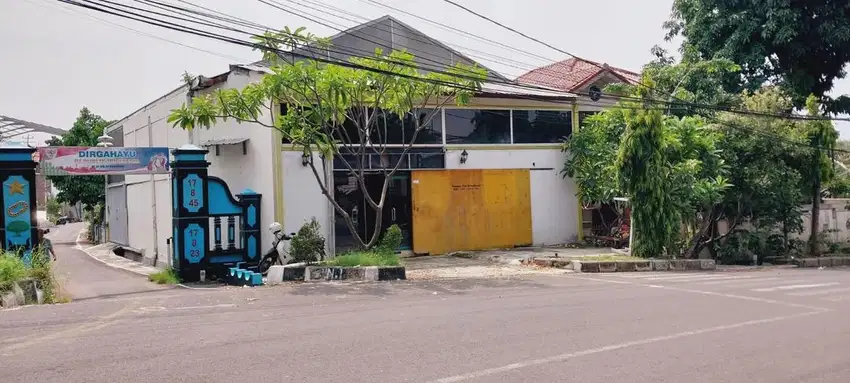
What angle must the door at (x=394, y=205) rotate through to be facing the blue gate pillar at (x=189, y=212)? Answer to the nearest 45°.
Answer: approximately 45° to its right

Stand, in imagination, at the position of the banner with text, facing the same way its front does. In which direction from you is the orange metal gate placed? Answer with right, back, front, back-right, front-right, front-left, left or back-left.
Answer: left

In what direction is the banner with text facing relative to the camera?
toward the camera

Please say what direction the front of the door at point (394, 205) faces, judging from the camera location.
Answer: facing the viewer

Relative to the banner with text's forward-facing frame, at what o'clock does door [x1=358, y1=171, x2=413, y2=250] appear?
The door is roughly at 9 o'clock from the banner with text.

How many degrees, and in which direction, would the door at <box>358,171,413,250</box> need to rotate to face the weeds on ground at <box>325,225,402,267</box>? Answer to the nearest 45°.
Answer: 0° — it already faces it

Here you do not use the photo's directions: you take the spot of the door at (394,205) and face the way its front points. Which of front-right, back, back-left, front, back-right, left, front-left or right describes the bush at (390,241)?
front

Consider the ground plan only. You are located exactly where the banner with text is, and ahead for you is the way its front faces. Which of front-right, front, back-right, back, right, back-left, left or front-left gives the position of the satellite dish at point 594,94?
left

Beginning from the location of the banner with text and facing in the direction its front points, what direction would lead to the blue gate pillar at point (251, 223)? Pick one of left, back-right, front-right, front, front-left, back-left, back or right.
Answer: left

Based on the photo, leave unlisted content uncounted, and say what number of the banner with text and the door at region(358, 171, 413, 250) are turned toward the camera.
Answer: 2

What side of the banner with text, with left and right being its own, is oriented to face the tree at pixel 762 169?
left

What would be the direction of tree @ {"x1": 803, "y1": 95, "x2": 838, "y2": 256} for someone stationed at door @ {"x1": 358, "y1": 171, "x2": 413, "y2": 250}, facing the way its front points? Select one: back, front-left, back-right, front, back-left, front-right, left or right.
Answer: left

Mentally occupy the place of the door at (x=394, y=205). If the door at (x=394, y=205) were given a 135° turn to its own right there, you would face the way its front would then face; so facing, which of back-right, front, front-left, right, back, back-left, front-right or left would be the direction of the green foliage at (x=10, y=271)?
left
